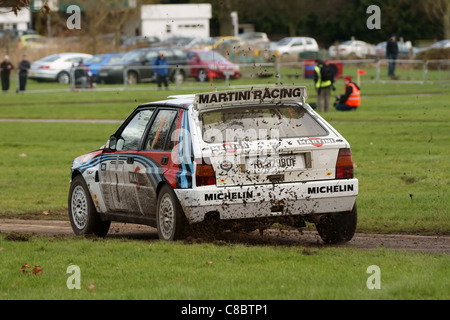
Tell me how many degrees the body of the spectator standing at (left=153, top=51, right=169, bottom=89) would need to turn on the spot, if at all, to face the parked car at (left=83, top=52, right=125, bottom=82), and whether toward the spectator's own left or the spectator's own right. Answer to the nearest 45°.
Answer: approximately 135° to the spectator's own right

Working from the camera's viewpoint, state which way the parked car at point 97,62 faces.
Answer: facing the viewer and to the left of the viewer

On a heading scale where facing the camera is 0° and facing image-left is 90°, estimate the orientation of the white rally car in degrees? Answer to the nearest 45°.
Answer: approximately 135°

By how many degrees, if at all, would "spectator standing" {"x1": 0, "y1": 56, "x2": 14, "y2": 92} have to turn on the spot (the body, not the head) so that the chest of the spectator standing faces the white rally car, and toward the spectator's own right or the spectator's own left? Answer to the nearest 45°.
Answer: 0° — they already face it

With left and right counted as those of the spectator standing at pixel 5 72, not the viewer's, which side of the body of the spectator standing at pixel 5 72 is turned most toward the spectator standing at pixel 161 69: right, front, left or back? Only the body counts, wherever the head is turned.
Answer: left

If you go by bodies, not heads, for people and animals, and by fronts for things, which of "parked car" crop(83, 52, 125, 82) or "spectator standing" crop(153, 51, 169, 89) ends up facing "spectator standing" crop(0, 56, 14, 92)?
the parked car

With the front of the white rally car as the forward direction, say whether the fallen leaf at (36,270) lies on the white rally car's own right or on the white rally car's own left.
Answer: on the white rally car's own left

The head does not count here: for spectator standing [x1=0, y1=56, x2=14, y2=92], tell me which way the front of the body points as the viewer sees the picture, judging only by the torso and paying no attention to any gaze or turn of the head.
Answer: toward the camera

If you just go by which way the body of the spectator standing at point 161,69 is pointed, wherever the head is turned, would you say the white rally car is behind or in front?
in front

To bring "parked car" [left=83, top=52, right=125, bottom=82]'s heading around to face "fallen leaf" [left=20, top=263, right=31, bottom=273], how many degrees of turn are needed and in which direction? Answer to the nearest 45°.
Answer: approximately 45° to its left

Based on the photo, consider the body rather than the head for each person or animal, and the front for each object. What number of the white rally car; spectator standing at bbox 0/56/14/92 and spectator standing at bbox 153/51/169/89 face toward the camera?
2

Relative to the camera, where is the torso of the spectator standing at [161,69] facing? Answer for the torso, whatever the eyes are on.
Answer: toward the camera

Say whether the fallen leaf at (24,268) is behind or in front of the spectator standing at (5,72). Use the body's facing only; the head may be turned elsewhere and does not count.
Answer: in front

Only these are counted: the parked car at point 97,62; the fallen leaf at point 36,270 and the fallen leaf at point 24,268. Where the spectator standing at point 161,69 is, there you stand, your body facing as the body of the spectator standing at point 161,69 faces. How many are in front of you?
2

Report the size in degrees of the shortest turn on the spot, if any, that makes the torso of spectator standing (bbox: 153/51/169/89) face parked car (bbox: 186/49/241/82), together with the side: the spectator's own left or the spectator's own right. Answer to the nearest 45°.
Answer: approximately 135° to the spectator's own left

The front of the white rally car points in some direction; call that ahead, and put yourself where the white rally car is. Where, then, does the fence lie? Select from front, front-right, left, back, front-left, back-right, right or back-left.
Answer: front-right
